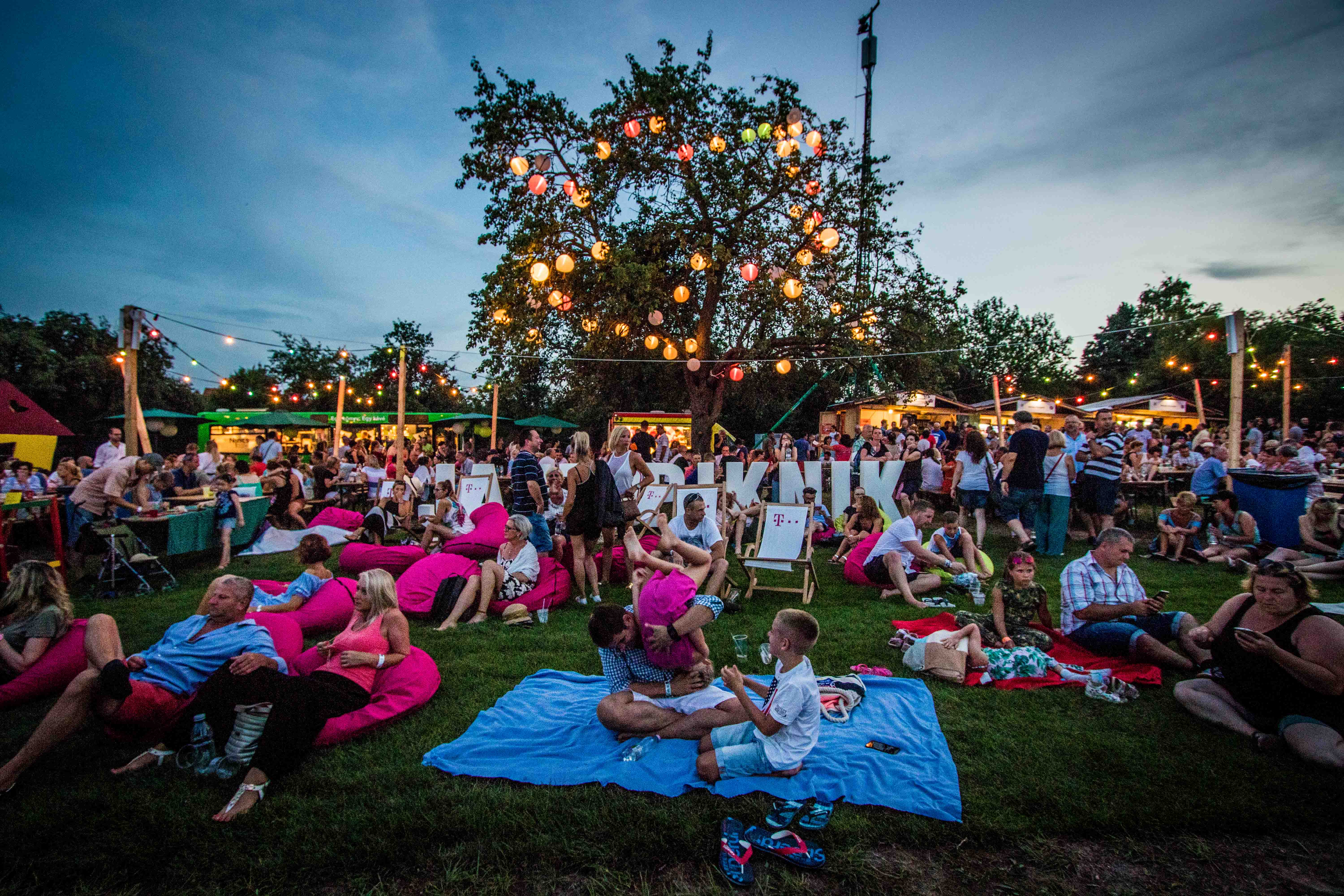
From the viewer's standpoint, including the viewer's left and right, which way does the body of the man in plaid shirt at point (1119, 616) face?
facing the viewer and to the right of the viewer

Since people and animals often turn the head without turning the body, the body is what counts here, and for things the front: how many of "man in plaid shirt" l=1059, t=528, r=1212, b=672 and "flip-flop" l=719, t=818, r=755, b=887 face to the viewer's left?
0

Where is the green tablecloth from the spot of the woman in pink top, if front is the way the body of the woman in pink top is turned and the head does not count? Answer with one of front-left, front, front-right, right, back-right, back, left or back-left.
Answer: back-right

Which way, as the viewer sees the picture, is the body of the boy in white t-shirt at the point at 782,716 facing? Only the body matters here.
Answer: to the viewer's left

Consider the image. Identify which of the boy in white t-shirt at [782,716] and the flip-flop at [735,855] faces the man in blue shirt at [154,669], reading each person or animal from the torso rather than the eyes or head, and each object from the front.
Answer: the boy in white t-shirt

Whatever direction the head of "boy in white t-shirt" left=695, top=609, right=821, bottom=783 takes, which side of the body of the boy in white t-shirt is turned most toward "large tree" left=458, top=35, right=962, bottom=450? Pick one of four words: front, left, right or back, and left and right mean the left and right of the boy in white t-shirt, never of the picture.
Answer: right

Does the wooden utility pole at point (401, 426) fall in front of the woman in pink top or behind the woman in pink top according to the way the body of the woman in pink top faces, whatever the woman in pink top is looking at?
behind

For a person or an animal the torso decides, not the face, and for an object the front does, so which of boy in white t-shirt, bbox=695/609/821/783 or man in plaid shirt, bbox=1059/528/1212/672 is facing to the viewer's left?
the boy in white t-shirt

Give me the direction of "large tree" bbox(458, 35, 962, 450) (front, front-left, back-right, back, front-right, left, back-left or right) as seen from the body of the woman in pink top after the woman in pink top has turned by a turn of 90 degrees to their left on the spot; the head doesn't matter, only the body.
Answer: left

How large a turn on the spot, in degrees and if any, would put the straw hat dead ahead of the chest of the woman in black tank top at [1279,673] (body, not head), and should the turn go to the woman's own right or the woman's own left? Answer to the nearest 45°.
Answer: approximately 45° to the woman's own right
